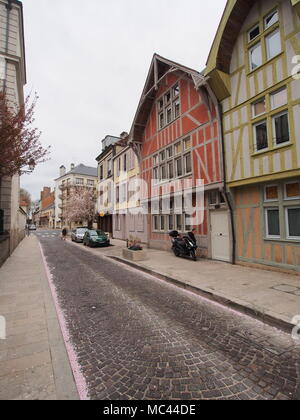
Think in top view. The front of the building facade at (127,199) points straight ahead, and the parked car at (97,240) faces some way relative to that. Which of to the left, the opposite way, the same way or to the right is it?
to the left

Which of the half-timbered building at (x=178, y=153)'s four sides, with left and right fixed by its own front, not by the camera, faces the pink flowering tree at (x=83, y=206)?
right

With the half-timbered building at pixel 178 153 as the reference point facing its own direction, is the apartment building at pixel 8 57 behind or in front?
in front

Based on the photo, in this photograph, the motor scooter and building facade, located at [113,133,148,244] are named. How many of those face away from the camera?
0

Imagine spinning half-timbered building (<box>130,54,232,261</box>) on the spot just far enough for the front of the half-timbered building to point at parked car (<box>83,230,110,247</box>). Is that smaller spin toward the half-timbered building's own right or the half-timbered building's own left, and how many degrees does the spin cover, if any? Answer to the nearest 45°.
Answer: approximately 90° to the half-timbered building's own right

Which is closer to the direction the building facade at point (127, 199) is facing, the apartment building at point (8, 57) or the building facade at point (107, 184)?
the apartment building

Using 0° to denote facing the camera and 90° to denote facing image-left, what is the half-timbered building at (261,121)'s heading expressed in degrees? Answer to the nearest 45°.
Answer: approximately 45°

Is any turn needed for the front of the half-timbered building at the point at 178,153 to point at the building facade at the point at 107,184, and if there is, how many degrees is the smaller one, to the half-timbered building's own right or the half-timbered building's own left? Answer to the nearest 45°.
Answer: approximately 90° to the half-timbered building's own right
